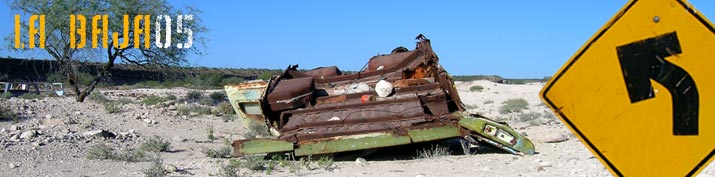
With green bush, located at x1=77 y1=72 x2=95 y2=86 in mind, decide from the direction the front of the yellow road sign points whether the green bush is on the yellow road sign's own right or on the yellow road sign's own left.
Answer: on the yellow road sign's own right

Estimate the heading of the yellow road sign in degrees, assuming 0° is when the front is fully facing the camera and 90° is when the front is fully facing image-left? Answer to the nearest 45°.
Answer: approximately 0°

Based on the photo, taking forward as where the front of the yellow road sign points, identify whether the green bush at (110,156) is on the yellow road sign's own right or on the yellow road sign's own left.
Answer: on the yellow road sign's own right

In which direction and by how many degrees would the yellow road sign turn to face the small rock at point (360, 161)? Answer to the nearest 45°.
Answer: approximately 135° to its right

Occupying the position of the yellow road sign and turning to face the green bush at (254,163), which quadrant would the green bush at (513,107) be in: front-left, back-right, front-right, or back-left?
front-right

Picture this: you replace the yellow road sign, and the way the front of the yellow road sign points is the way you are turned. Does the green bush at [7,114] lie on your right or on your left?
on your right

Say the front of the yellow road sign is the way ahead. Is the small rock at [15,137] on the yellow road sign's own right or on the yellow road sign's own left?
on the yellow road sign's own right

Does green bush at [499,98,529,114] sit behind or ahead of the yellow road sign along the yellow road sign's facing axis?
behind
